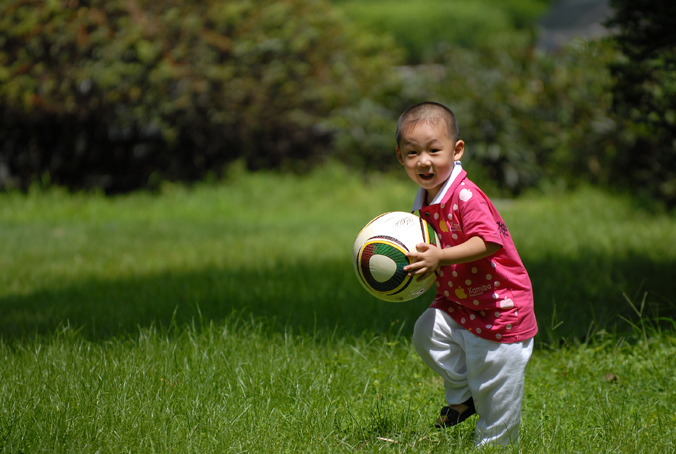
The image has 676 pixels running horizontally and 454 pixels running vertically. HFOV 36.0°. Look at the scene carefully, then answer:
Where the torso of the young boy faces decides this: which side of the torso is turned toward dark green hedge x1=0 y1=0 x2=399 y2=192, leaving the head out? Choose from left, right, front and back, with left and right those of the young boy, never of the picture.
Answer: right

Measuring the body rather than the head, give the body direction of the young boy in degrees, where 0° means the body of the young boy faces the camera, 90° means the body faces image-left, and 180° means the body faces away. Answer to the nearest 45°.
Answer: approximately 45°

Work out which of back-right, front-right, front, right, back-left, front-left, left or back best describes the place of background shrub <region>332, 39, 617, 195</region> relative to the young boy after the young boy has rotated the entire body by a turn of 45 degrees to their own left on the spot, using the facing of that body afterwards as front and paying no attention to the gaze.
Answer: back
